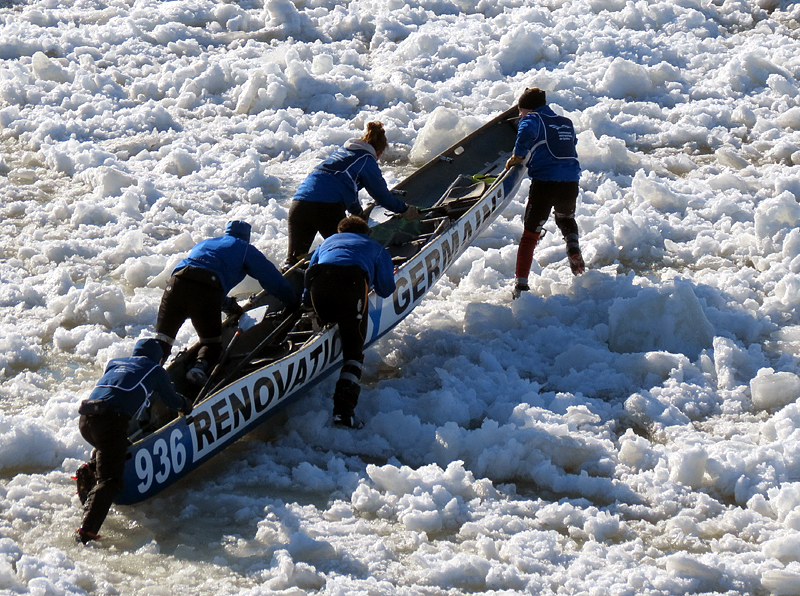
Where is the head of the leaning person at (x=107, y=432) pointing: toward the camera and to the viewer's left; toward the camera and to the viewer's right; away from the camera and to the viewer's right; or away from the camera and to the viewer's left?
away from the camera and to the viewer's right

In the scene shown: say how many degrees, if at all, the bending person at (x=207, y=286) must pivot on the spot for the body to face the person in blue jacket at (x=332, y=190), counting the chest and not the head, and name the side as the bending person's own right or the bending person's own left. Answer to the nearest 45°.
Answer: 0° — they already face them

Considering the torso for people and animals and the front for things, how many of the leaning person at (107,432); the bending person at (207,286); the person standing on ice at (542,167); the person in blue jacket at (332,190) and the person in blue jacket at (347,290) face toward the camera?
0

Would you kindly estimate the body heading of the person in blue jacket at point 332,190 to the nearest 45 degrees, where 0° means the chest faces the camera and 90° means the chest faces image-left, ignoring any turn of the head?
approximately 225°

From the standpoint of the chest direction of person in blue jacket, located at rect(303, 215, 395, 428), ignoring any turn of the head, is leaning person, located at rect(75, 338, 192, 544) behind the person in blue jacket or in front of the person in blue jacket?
behind

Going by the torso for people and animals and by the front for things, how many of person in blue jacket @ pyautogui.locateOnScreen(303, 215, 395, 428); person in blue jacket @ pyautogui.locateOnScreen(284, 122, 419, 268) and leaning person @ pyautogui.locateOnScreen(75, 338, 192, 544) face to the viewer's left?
0

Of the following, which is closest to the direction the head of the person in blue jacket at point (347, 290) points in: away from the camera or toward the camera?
away from the camera

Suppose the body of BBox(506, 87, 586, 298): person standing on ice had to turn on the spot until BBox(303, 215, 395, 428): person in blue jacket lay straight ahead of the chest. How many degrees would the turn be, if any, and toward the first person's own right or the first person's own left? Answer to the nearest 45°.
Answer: approximately 90° to the first person's own left

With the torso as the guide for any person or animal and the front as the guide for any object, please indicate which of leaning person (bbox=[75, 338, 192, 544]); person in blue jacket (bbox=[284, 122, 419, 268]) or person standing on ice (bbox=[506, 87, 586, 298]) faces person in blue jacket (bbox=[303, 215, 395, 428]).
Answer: the leaning person

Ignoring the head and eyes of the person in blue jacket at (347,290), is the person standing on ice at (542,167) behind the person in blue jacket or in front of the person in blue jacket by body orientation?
in front

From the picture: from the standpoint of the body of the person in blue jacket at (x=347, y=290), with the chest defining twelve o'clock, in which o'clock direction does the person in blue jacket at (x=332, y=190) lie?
the person in blue jacket at (x=332, y=190) is roughly at 12 o'clock from the person in blue jacket at (x=347, y=290).

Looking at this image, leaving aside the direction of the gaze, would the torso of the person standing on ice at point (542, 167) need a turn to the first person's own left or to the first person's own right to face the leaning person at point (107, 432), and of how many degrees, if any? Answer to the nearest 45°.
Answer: approximately 90° to the first person's own left

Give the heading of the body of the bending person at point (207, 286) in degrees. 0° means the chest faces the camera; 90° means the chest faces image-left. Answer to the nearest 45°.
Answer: approximately 225°

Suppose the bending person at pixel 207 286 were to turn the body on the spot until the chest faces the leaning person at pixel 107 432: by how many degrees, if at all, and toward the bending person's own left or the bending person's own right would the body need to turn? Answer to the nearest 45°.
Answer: approximately 135° to the bending person's own right

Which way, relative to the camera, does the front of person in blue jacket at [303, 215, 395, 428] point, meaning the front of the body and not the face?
away from the camera

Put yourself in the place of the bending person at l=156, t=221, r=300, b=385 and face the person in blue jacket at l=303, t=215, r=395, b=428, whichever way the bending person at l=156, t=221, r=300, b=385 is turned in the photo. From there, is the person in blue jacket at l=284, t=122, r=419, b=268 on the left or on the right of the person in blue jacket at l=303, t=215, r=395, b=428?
left

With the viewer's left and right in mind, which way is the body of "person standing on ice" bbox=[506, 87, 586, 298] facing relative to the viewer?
facing away from the viewer and to the left of the viewer

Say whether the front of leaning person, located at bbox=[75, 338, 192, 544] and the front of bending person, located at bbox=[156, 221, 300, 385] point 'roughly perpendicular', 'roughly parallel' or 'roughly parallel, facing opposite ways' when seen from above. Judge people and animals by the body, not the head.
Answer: roughly parallel

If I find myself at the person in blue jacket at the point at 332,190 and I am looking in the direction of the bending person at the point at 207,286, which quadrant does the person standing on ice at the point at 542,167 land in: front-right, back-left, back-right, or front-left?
back-left

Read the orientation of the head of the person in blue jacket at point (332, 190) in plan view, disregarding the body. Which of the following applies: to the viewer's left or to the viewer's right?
to the viewer's right

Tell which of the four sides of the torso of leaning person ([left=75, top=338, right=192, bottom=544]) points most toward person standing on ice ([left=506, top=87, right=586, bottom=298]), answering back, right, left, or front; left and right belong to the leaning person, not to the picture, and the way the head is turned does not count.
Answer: front

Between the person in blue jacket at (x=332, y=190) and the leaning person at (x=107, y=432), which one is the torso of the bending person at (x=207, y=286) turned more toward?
the person in blue jacket
